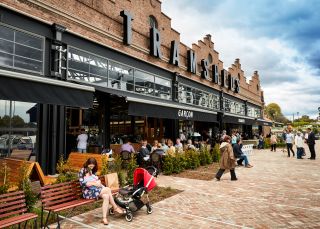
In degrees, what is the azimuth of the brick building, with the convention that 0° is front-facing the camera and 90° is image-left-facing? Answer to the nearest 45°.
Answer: approximately 315°

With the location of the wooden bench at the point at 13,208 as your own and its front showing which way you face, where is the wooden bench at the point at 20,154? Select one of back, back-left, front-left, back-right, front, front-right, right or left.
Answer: back-left

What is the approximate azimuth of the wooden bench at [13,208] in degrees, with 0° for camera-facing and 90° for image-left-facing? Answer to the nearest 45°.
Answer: approximately 315°

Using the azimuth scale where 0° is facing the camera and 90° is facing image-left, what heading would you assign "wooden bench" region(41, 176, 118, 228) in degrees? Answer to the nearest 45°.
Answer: approximately 315°

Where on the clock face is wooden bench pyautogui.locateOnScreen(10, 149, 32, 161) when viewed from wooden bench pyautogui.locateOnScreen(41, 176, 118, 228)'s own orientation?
wooden bench pyautogui.locateOnScreen(10, 149, 32, 161) is roughly at 7 o'clock from wooden bench pyautogui.locateOnScreen(41, 176, 118, 228).

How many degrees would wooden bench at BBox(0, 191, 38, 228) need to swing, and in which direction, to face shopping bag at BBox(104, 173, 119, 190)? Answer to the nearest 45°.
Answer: approximately 90° to its left

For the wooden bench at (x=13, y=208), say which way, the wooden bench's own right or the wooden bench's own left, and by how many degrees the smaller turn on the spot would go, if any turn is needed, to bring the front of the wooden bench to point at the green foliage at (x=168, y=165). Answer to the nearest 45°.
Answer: approximately 90° to the wooden bench's own left
